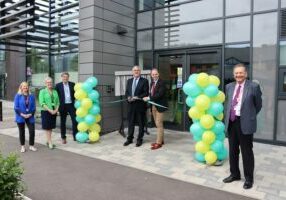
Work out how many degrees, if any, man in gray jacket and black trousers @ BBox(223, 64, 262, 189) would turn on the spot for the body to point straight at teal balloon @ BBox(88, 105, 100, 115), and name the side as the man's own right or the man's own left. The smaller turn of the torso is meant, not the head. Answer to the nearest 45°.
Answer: approximately 90° to the man's own right

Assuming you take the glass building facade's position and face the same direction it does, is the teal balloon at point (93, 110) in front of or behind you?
in front

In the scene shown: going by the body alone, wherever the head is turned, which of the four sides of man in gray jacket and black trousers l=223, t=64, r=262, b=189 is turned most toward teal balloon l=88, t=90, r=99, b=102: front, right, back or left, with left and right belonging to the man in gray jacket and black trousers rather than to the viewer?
right

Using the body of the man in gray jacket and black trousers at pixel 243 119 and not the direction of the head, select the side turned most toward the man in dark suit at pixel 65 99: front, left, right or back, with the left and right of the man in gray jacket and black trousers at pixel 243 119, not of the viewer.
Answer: right

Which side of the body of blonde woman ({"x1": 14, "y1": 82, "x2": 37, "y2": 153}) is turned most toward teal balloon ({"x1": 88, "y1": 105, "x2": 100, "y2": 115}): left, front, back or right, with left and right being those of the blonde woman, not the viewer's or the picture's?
left

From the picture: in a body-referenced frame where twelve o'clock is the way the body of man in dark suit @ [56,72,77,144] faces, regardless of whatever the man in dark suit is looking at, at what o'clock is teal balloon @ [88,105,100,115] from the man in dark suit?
The teal balloon is roughly at 10 o'clock from the man in dark suit.

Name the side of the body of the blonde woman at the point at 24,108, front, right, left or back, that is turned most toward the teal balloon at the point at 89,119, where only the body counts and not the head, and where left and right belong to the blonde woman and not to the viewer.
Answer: left

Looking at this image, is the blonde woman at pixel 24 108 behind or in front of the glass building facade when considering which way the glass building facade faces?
in front

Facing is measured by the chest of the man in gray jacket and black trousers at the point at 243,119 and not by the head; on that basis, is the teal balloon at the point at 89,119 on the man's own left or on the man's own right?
on the man's own right

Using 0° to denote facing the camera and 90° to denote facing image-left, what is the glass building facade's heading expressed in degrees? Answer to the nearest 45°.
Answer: approximately 45°
